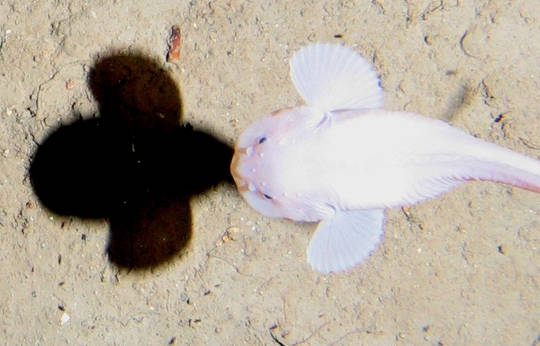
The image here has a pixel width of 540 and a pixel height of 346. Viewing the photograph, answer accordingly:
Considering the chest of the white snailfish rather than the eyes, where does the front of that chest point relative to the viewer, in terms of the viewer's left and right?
facing to the left of the viewer
